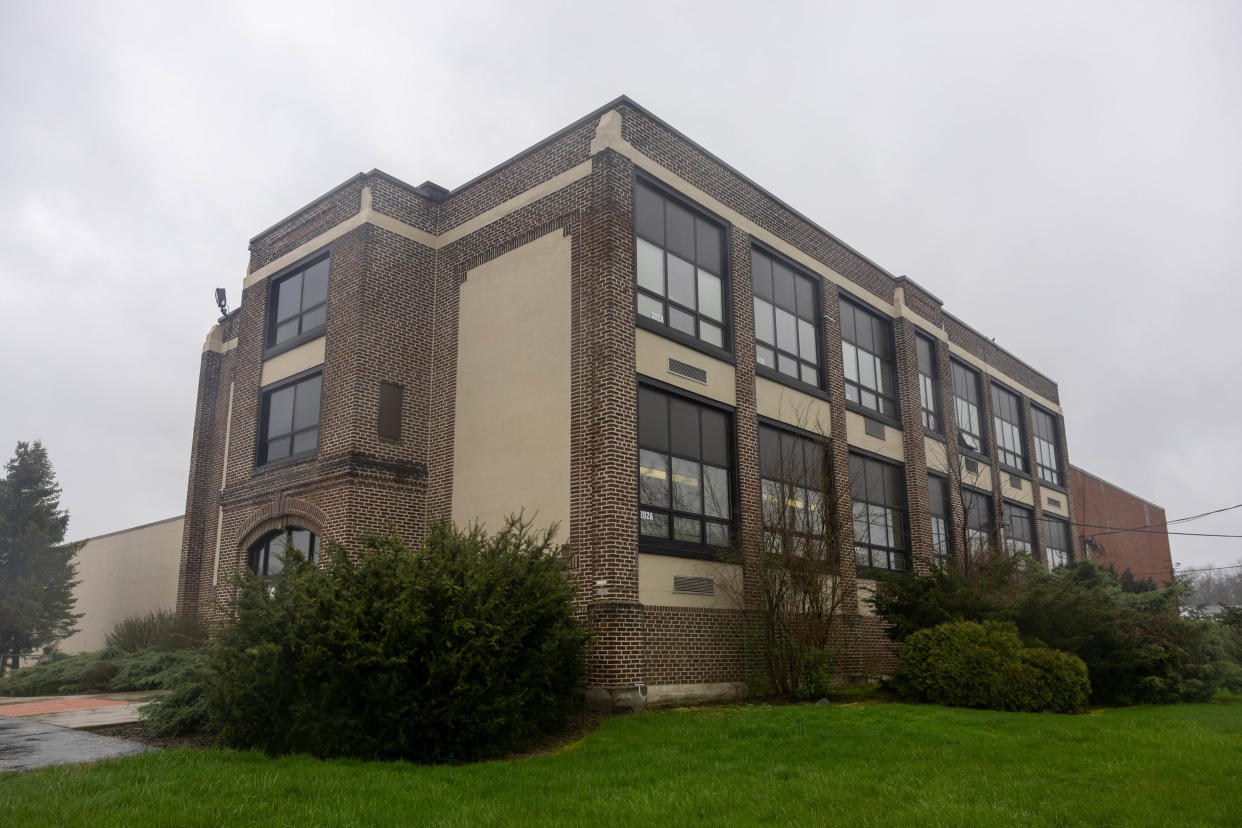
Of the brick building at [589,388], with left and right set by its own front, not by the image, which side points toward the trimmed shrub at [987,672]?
left

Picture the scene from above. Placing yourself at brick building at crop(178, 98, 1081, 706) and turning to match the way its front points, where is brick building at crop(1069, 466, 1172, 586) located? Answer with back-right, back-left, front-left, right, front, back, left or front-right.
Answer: back

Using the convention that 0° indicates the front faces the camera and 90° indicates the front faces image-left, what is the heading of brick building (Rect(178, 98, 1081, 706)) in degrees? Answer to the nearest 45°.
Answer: approximately 45°

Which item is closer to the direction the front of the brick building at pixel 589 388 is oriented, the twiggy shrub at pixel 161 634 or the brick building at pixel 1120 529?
the twiggy shrub

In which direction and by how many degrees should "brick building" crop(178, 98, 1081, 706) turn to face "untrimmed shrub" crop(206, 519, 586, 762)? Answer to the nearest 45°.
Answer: approximately 45° to its left
